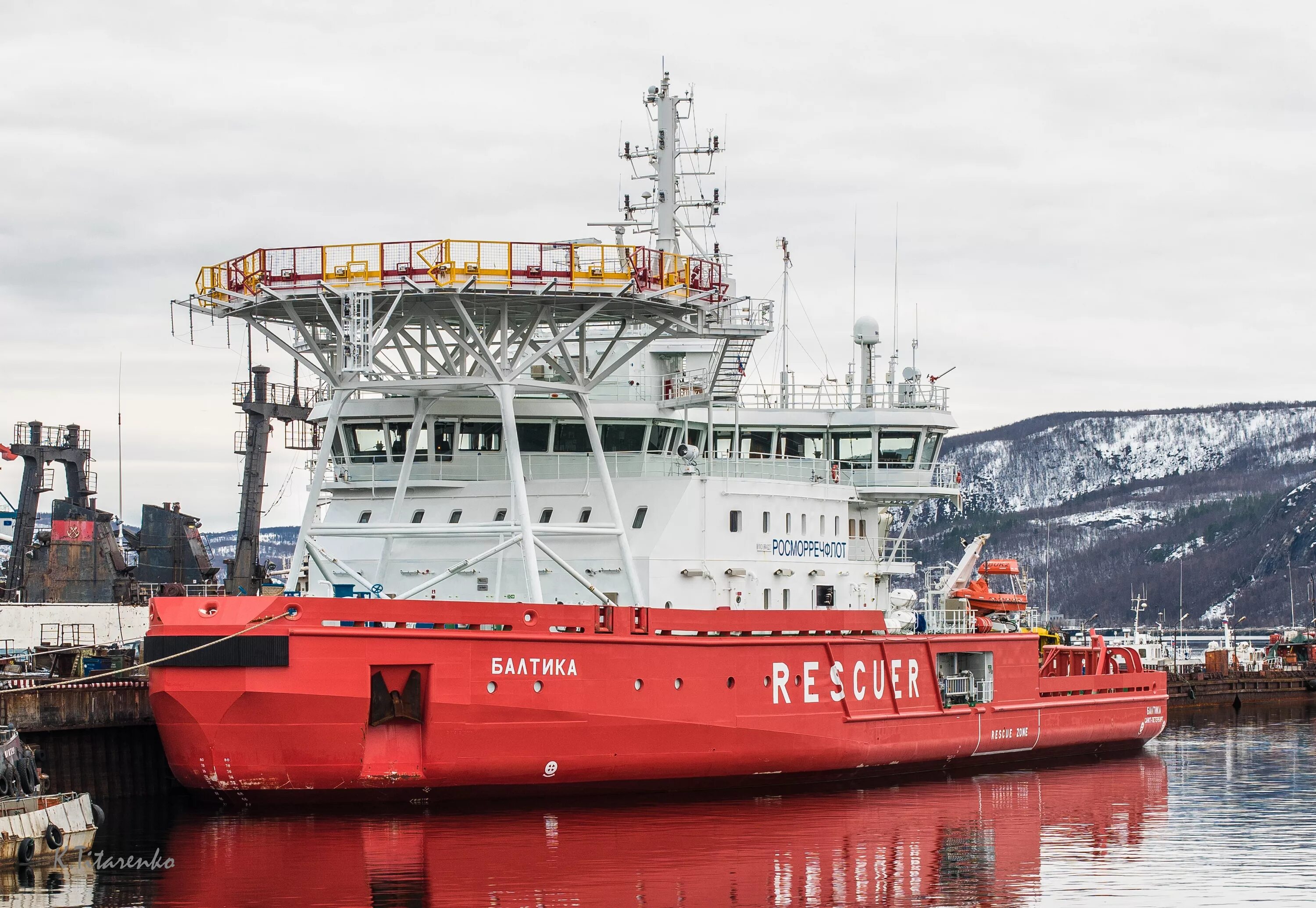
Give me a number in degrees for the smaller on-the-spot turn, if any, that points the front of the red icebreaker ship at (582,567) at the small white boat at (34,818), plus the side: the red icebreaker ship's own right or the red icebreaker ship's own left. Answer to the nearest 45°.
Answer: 0° — it already faces it

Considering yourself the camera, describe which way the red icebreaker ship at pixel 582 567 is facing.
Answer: facing the viewer and to the left of the viewer
